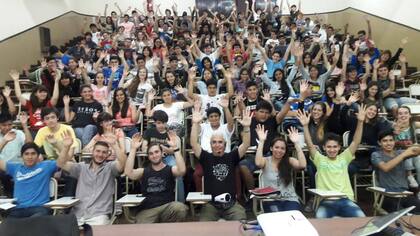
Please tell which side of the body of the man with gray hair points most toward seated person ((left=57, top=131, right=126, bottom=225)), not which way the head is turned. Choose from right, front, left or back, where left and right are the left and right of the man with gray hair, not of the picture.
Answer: right

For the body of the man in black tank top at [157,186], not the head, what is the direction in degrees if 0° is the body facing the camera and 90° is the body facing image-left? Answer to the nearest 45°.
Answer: approximately 0°

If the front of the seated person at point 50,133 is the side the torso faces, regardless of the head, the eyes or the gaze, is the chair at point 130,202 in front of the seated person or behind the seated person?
in front

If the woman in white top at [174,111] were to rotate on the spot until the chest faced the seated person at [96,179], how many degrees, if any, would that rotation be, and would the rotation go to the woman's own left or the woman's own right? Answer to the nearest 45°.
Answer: approximately 45° to the woman's own right

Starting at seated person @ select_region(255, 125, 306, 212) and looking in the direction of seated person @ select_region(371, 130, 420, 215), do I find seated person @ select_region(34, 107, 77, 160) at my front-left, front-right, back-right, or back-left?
back-left

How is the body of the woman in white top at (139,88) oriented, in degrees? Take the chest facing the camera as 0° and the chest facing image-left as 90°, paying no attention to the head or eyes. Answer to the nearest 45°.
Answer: approximately 0°

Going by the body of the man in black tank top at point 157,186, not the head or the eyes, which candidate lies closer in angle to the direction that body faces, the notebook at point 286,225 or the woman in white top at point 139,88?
the notebook

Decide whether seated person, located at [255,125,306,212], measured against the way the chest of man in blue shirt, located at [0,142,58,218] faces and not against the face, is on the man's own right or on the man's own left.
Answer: on the man's own left

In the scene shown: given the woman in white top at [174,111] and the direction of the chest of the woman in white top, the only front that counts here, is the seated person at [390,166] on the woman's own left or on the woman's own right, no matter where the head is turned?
on the woman's own left

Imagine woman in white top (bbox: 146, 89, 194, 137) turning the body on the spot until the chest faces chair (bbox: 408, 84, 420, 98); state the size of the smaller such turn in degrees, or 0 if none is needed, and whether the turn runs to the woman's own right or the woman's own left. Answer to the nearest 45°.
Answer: approximately 90° to the woman's own left
